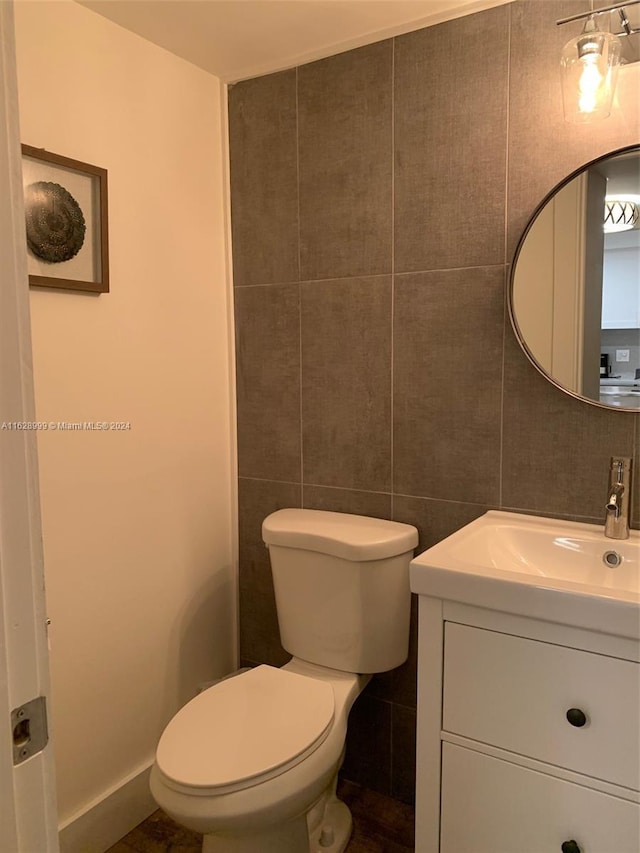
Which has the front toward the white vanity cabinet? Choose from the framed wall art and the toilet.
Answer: the framed wall art

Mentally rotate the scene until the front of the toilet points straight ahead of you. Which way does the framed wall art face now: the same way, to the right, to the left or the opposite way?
to the left

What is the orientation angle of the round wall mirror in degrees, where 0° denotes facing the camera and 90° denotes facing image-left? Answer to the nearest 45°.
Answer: approximately 0°

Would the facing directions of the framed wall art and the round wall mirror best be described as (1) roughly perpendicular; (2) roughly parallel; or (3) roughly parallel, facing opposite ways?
roughly perpendicular

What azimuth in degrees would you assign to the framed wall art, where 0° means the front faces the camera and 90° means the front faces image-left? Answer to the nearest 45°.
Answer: approximately 315°

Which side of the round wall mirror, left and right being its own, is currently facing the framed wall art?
right

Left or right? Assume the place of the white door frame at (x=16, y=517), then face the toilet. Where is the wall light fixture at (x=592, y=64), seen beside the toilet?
right
